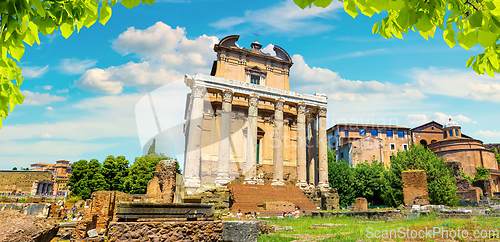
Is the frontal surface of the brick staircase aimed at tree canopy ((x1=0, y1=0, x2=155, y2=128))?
yes

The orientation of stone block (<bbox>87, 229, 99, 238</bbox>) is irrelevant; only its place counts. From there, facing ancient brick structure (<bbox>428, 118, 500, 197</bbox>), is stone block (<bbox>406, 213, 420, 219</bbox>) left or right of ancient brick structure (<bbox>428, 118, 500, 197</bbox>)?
right

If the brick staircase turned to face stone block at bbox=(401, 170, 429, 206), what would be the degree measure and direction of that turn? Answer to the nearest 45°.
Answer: approximately 45° to its left

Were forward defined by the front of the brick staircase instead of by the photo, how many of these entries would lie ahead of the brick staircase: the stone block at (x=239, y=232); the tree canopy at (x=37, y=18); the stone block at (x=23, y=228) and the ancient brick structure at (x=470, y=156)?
3

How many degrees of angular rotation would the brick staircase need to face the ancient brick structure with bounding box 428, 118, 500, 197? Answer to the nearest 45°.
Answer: approximately 135° to its left

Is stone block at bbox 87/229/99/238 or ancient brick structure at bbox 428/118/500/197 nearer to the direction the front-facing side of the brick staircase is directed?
the stone block

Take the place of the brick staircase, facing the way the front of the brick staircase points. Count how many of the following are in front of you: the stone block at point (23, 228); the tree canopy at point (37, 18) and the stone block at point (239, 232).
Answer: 3

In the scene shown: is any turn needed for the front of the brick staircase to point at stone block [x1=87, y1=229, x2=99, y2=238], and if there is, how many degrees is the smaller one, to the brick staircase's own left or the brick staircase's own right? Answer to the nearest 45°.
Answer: approximately 45° to the brick staircase's own right

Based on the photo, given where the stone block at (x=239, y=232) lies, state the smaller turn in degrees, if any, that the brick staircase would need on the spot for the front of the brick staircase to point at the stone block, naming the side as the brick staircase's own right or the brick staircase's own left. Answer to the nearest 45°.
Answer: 0° — it already faces it

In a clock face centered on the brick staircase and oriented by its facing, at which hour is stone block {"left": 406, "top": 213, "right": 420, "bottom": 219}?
The stone block is roughly at 11 o'clock from the brick staircase.

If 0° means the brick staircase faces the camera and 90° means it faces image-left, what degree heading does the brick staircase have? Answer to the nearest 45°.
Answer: approximately 0°
